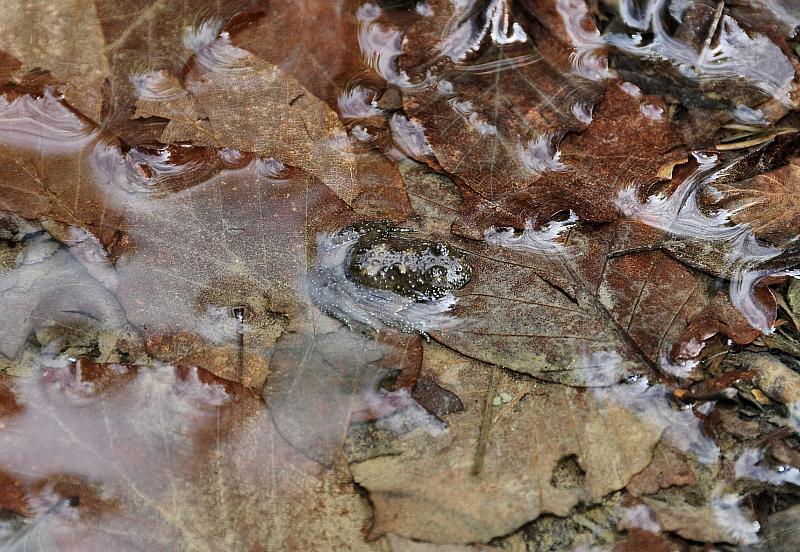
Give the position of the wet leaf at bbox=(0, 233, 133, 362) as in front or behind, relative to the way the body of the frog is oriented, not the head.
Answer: behind

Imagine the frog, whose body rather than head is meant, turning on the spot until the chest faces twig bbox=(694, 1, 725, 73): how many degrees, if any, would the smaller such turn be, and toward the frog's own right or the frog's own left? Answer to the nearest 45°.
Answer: approximately 45° to the frog's own left

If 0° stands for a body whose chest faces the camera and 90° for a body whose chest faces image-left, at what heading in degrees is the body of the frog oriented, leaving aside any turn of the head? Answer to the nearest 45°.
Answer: approximately 270°
